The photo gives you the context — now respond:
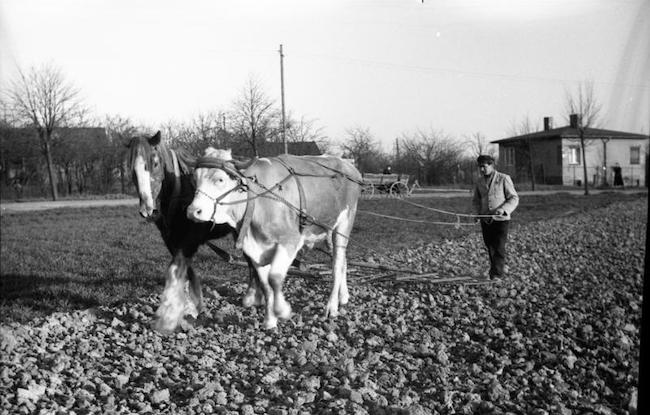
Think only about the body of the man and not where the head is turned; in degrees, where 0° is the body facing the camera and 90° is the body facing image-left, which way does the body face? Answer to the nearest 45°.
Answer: approximately 45°

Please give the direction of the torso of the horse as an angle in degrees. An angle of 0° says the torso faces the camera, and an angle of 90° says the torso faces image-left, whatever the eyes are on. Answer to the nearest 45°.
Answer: approximately 45°

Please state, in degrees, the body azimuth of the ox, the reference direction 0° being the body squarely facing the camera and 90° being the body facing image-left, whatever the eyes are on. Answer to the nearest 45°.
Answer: approximately 45°
